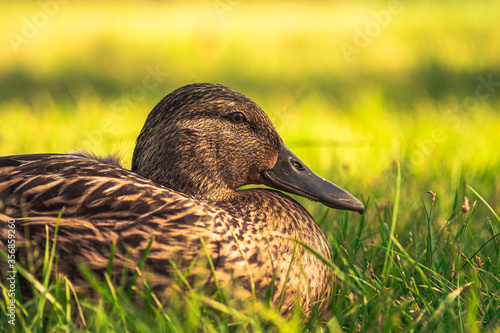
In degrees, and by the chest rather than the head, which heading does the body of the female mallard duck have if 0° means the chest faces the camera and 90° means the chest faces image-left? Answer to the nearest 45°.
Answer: approximately 270°
